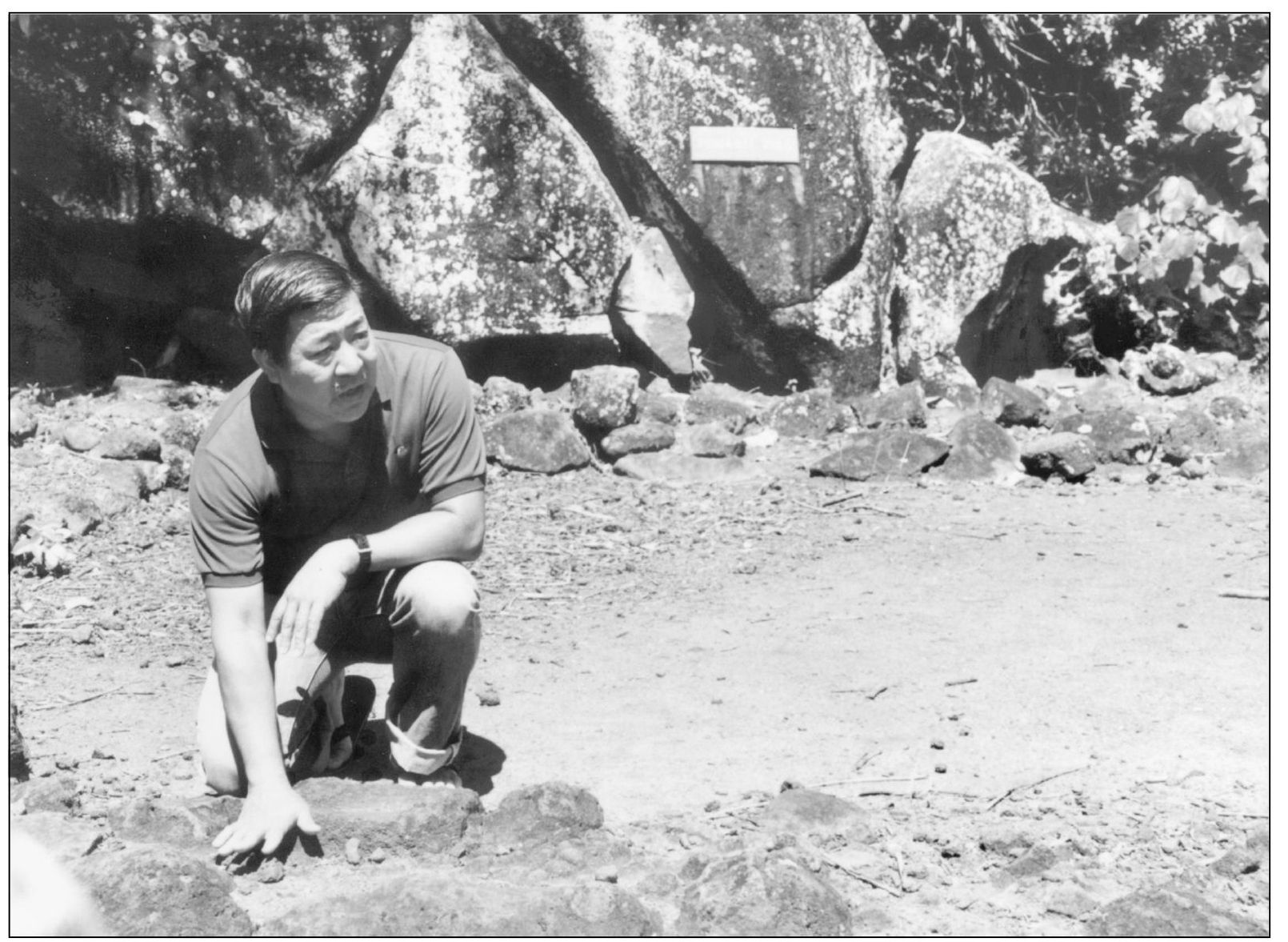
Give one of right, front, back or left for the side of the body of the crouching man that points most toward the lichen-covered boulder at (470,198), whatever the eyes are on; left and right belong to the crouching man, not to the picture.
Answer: back

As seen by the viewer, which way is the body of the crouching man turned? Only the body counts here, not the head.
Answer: toward the camera

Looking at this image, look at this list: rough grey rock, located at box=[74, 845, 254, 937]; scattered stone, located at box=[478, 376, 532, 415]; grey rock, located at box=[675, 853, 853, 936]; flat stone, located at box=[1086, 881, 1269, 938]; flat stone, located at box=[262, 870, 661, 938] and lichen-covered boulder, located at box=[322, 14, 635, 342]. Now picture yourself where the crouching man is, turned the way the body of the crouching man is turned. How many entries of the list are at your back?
2

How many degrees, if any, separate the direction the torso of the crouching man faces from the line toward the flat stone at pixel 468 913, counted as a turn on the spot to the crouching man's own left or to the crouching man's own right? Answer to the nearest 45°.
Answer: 0° — they already face it

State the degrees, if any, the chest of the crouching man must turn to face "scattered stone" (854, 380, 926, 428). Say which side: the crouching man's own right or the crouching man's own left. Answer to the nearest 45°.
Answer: approximately 135° to the crouching man's own left

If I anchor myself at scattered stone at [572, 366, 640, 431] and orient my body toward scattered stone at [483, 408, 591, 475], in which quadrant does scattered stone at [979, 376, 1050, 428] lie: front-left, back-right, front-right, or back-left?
back-left

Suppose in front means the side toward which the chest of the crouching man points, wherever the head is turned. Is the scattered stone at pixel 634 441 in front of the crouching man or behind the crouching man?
behind

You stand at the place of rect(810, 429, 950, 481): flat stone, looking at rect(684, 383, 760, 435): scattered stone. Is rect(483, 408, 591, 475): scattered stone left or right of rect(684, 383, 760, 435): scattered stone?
left

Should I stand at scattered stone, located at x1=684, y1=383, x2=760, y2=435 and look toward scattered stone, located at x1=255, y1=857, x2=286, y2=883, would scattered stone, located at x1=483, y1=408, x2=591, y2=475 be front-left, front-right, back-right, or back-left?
front-right

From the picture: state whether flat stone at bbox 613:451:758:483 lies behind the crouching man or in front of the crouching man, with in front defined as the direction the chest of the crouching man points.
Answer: behind

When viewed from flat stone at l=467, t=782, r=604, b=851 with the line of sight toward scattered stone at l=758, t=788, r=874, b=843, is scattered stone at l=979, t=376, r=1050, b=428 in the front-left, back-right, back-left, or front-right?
front-left

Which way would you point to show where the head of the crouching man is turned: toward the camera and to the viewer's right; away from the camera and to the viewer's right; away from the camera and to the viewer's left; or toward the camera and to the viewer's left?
toward the camera and to the viewer's right

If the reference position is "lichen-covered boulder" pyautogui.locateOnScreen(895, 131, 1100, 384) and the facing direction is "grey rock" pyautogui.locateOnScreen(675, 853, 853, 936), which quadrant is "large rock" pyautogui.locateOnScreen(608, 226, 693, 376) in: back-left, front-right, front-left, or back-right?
front-right

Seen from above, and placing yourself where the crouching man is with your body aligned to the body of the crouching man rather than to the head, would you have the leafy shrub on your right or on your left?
on your left

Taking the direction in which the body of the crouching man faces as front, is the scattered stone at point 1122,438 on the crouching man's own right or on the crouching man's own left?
on the crouching man's own left

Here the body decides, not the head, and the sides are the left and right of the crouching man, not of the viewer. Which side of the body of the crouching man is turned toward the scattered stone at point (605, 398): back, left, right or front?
back
